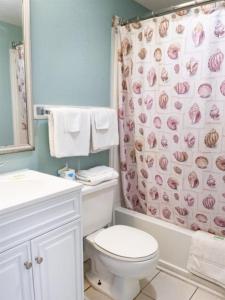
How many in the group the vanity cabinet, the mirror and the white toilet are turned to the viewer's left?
0

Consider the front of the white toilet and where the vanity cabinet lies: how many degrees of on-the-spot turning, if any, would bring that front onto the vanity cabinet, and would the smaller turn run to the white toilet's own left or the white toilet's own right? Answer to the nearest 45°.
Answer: approximately 90° to the white toilet's own right

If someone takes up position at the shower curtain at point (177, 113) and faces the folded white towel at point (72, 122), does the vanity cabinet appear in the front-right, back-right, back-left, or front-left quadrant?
front-left

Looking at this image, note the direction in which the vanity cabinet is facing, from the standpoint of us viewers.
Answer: facing the viewer and to the right of the viewer

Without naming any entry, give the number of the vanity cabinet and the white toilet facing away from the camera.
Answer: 0

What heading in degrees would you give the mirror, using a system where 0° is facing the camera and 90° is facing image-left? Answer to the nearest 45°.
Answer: approximately 315°

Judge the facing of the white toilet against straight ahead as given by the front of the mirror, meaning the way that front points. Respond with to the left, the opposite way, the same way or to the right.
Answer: the same way

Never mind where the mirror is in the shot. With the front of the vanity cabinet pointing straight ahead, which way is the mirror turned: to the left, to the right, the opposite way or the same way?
the same way

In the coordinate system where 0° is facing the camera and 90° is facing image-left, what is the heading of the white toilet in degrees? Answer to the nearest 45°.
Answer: approximately 315°
